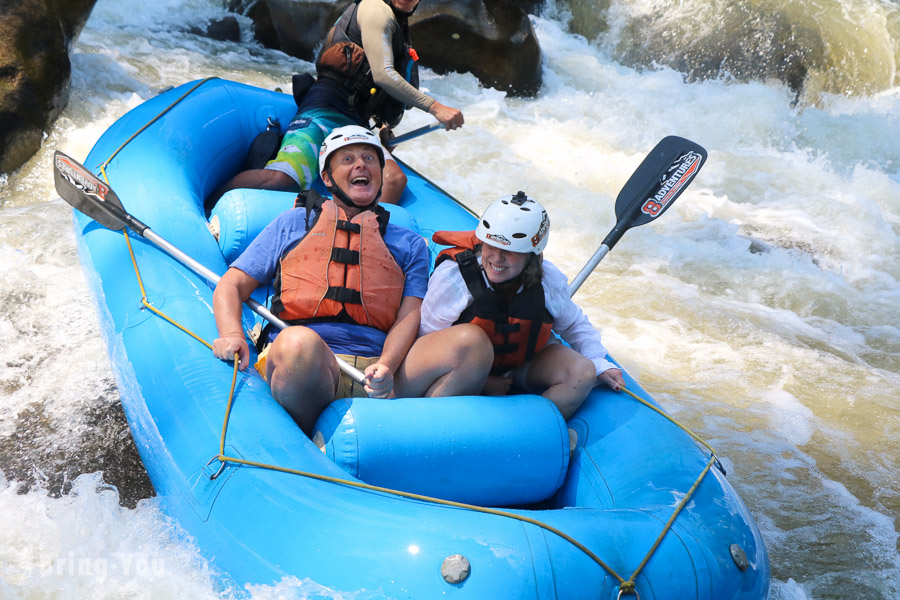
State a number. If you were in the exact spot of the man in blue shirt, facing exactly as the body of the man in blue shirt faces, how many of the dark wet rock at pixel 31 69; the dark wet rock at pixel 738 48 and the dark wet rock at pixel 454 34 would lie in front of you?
0

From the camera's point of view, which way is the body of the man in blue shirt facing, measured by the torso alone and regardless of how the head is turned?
toward the camera

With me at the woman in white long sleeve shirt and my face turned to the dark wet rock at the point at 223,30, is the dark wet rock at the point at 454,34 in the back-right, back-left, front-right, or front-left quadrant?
front-right

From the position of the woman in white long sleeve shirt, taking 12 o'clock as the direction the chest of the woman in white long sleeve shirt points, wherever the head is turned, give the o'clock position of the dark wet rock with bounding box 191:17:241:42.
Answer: The dark wet rock is roughly at 5 o'clock from the woman in white long sleeve shirt.

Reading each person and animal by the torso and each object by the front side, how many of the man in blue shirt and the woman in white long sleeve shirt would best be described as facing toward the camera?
2

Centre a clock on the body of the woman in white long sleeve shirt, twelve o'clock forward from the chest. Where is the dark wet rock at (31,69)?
The dark wet rock is roughly at 4 o'clock from the woman in white long sleeve shirt.

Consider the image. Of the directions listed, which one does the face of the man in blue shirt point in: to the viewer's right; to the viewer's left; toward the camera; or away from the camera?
toward the camera

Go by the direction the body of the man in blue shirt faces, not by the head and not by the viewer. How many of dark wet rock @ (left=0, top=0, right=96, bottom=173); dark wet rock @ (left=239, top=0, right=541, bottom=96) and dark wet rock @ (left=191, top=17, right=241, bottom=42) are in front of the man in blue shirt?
0

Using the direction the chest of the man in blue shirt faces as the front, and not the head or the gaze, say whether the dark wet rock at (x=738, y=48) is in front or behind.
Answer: behind

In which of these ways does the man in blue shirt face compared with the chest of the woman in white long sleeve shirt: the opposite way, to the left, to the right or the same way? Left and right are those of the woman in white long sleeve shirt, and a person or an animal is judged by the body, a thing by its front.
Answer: the same way

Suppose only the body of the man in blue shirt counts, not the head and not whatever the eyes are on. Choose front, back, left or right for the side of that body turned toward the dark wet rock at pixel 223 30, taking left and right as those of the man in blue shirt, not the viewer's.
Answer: back

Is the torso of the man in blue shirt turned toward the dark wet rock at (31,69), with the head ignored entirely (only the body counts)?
no

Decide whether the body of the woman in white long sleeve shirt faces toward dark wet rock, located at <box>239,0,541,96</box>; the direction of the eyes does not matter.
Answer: no

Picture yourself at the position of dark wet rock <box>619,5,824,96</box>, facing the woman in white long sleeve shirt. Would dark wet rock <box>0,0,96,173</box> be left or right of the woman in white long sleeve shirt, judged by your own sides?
right

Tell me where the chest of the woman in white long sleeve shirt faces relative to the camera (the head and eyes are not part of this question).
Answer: toward the camera

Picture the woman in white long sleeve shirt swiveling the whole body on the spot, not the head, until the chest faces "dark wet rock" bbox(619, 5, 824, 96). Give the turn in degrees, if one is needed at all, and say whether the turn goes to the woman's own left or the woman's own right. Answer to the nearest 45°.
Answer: approximately 180°
